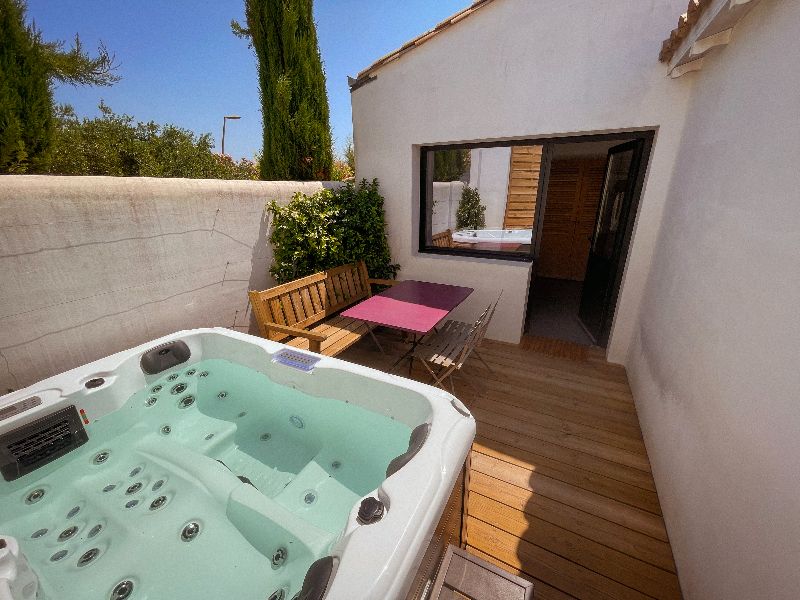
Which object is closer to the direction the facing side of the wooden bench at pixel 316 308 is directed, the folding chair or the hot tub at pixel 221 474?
the folding chair

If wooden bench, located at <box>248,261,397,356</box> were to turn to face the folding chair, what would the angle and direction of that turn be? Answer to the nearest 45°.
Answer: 0° — it already faces it

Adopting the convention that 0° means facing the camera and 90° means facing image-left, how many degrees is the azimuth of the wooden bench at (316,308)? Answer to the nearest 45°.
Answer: approximately 315°

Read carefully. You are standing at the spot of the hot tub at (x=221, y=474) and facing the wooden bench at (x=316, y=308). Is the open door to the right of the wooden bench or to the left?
right

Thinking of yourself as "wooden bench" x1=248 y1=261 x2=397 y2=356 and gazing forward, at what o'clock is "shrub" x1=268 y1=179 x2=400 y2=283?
The shrub is roughly at 8 o'clock from the wooden bench.

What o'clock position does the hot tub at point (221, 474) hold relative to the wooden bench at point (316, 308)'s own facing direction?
The hot tub is roughly at 2 o'clock from the wooden bench.

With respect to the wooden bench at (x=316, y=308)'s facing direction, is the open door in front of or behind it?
in front
